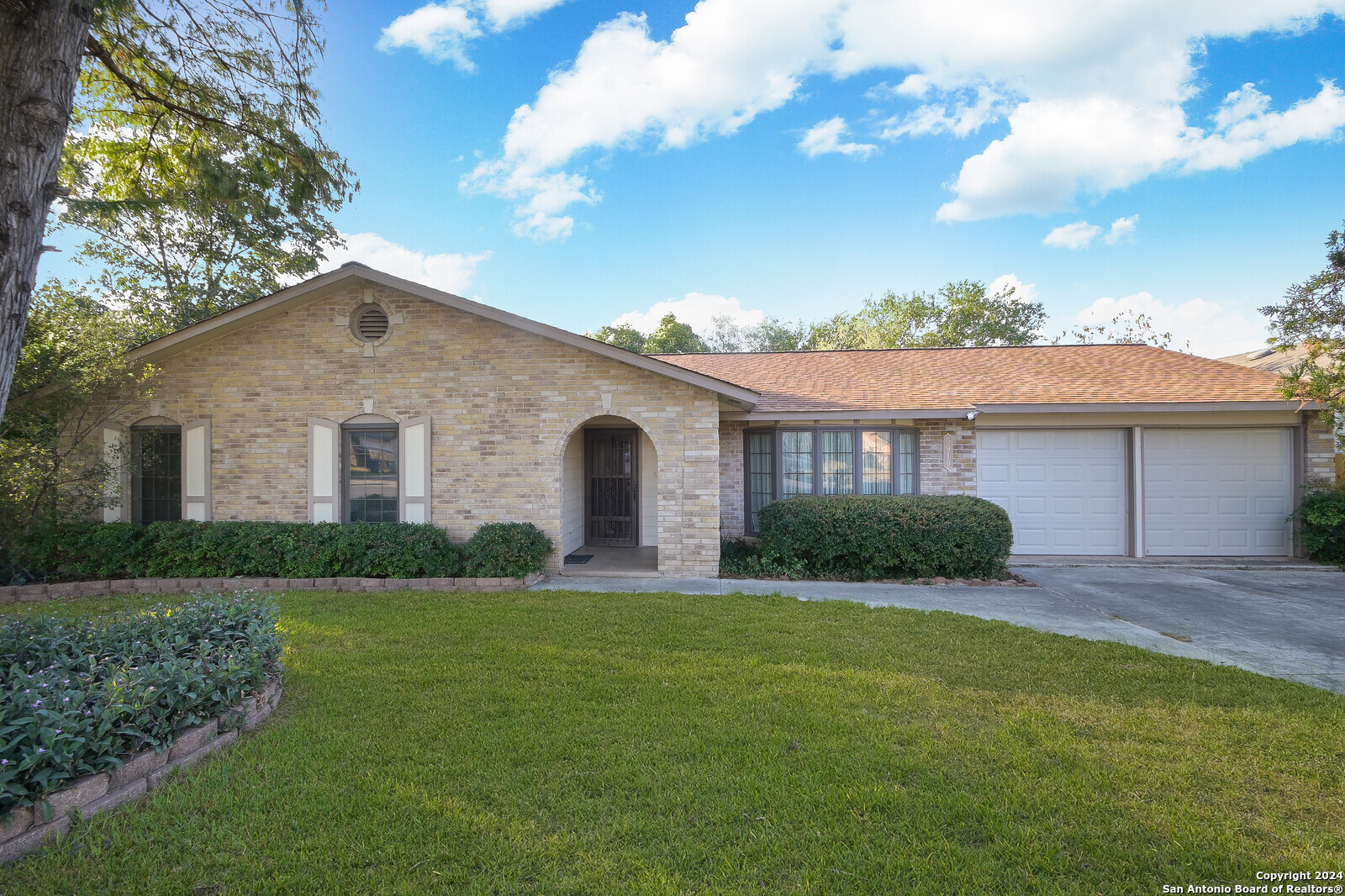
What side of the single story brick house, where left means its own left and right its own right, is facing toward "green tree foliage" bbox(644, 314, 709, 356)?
back

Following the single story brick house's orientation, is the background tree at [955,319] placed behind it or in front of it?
behind

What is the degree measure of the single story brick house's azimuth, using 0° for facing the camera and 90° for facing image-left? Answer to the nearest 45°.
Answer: approximately 0°

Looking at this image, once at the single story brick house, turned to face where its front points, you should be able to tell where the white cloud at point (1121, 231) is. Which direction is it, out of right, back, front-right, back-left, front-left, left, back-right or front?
back-left

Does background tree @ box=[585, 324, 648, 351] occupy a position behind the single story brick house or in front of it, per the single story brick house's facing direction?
behind

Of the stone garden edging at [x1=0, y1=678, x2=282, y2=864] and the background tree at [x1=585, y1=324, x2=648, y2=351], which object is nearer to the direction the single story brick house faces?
the stone garden edging

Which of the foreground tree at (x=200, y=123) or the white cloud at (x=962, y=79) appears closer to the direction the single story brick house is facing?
the foreground tree

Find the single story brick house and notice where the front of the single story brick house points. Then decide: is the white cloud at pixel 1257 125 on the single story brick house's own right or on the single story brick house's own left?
on the single story brick house's own left

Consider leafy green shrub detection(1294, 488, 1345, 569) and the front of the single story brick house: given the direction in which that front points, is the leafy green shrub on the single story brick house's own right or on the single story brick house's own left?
on the single story brick house's own left

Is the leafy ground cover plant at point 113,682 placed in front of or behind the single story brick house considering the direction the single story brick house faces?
in front
